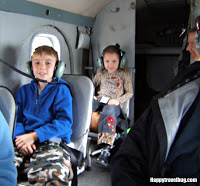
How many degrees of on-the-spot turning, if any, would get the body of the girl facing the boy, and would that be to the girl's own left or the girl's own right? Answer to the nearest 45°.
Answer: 0° — they already face them

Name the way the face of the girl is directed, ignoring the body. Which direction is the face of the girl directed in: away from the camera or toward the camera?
toward the camera

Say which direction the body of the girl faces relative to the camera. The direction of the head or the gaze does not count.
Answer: toward the camera

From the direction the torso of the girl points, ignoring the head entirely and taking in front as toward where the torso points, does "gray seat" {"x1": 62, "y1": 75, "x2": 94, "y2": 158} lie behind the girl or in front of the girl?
in front
